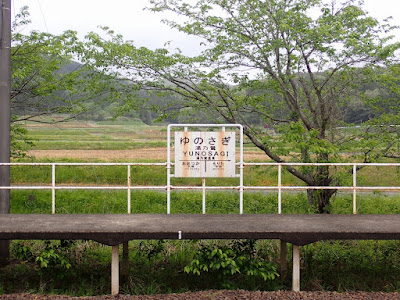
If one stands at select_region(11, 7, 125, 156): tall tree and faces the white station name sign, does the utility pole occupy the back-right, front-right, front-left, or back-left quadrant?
front-right

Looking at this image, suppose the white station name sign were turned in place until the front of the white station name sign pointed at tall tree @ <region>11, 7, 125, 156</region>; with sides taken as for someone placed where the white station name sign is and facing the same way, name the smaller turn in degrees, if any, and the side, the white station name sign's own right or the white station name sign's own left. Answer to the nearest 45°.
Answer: approximately 135° to the white station name sign's own right

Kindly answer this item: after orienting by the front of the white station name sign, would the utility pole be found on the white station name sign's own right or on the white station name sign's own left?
on the white station name sign's own right

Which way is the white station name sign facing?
toward the camera
